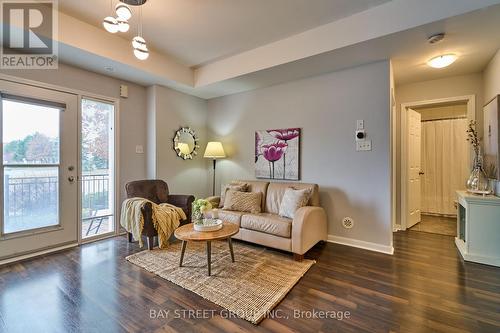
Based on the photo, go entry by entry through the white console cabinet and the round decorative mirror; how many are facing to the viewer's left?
1

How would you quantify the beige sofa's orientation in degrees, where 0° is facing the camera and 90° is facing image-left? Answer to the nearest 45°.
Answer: approximately 45°

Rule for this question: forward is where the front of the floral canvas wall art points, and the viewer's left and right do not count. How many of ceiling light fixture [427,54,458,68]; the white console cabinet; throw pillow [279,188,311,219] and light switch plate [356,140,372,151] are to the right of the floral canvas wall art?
0

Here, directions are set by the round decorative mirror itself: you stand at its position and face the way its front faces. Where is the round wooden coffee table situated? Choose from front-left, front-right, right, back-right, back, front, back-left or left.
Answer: front-right

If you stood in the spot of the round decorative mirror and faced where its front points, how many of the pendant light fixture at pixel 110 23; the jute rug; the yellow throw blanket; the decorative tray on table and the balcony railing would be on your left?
0

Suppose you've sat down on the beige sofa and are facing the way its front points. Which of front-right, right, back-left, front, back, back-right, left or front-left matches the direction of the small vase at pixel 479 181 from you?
back-left

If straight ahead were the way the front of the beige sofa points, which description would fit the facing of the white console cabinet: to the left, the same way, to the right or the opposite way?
to the right

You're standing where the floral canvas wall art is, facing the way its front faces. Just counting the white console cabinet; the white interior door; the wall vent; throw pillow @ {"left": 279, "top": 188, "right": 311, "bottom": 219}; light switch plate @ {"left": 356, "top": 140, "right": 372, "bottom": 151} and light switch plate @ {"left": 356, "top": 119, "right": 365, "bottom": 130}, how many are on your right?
0

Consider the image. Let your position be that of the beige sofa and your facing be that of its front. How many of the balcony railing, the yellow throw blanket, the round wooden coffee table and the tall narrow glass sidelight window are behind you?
0

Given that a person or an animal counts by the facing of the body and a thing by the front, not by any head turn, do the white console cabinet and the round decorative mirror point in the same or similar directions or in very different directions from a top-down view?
very different directions

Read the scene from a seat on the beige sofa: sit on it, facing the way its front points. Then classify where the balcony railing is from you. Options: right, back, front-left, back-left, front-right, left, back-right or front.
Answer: front-right

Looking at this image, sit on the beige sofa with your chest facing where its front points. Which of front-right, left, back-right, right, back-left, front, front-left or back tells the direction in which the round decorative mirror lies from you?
right
